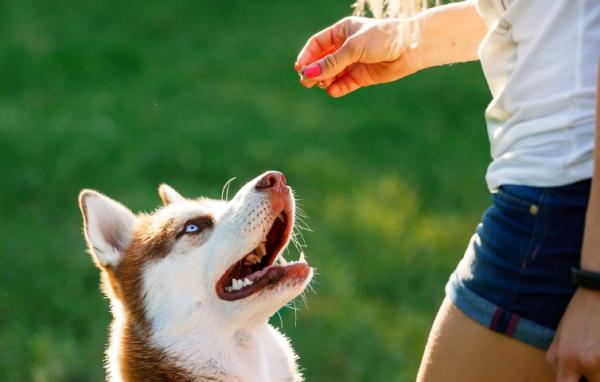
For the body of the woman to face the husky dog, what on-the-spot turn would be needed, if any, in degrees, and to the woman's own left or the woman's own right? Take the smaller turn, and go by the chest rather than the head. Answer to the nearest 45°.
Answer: approximately 45° to the woman's own right

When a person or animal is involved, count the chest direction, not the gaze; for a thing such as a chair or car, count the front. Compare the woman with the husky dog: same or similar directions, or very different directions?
very different directions

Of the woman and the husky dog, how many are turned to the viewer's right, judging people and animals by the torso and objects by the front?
1

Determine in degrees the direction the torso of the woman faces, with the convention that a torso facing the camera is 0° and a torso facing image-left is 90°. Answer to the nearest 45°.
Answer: approximately 90°

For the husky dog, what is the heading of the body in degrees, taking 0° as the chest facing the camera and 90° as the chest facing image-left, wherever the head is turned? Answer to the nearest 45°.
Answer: approximately 270°
